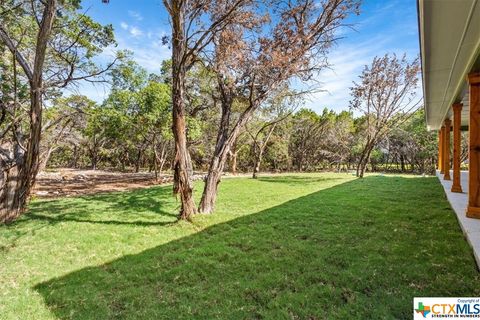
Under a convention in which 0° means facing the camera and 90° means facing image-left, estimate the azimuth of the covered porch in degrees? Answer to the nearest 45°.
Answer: approximately 90°

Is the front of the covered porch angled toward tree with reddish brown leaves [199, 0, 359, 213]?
yes
